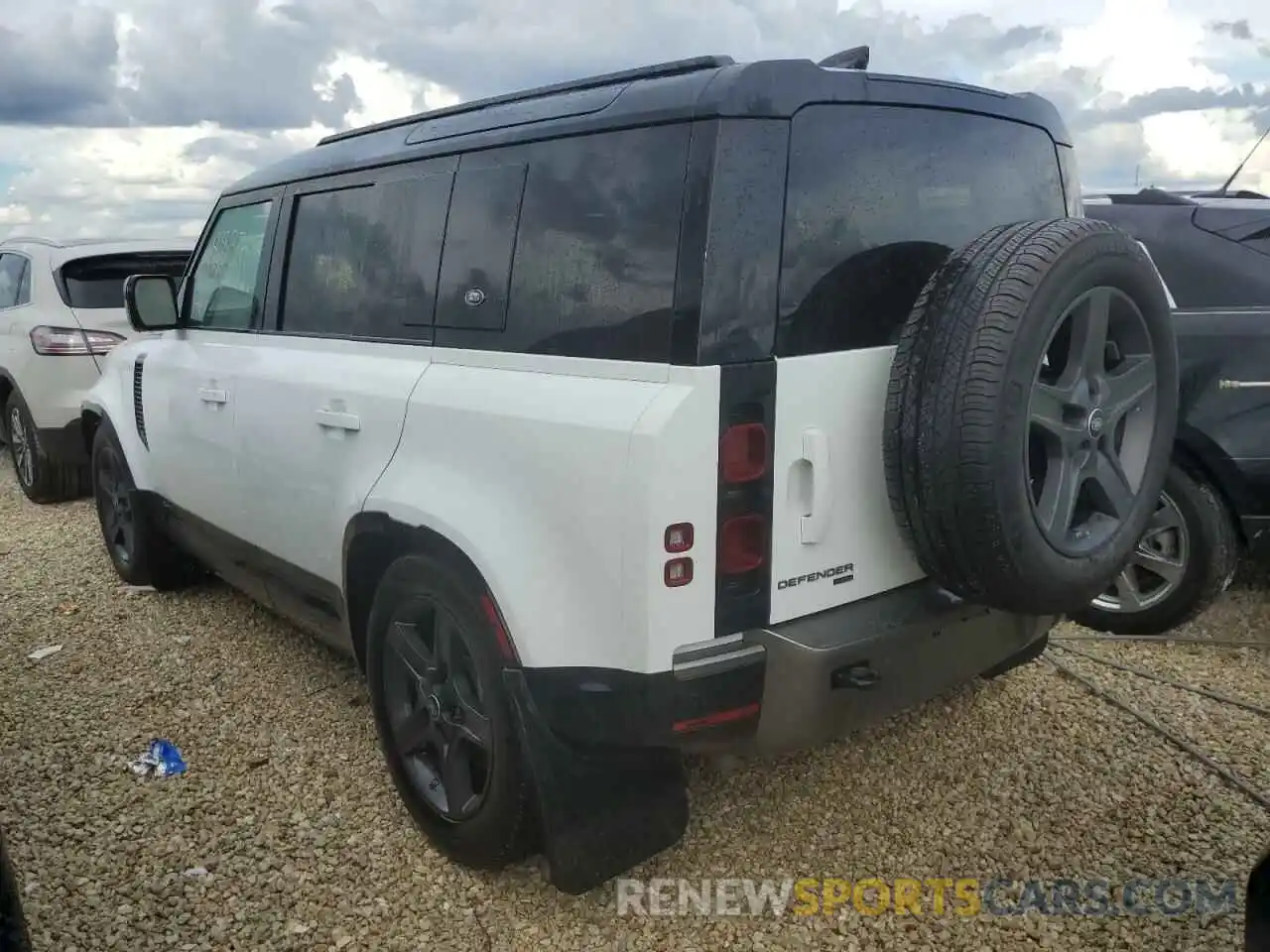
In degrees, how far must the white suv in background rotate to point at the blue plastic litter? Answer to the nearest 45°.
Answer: approximately 135° to its left

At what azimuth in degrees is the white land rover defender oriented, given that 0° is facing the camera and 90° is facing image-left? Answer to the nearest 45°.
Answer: approximately 135°

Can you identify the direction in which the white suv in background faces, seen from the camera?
facing away from the viewer and to the left of the viewer

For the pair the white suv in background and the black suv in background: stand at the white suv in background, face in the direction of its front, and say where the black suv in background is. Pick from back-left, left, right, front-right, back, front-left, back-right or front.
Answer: back

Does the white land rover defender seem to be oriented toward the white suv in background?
yes

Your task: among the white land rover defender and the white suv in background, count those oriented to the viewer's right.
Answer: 0

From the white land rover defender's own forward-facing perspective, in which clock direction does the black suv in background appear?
The black suv in background is roughly at 3 o'clock from the white land rover defender.
